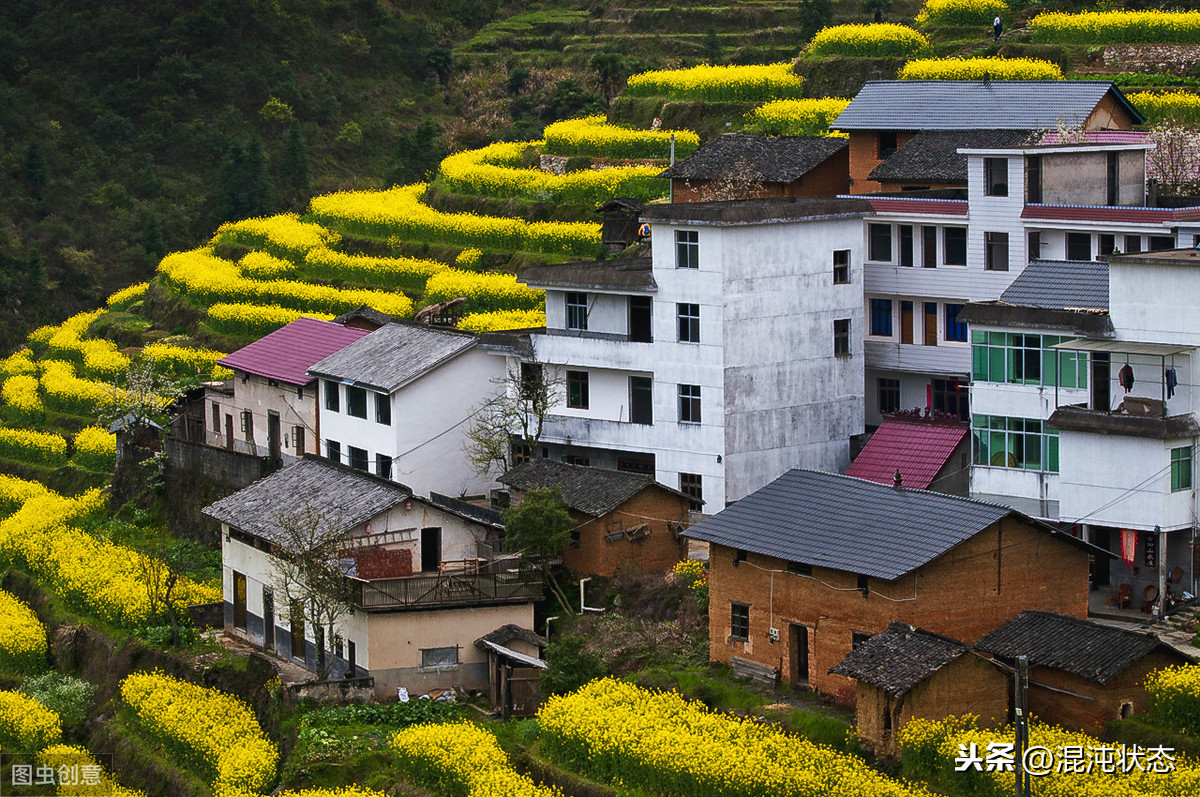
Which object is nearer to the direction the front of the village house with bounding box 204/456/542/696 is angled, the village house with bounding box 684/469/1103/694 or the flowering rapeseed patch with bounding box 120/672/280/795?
the flowering rapeseed patch

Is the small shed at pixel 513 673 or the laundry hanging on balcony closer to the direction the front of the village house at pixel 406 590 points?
the small shed

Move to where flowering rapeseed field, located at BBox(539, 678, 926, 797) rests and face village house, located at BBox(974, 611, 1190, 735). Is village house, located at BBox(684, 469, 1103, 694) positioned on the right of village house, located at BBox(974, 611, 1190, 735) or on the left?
left

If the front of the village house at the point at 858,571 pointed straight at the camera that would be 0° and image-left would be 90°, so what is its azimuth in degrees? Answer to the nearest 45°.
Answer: approximately 45°

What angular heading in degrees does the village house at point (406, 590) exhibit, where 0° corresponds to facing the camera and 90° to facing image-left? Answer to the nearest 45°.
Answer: approximately 45°

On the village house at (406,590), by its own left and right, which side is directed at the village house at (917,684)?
left

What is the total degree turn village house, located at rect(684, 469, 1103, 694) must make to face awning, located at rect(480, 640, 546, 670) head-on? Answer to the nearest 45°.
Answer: approximately 45° to its right

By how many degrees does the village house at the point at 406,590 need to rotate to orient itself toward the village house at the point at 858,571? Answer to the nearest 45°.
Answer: approximately 90° to its left

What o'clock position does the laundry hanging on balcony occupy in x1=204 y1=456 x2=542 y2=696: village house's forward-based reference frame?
The laundry hanging on balcony is roughly at 8 o'clock from the village house.

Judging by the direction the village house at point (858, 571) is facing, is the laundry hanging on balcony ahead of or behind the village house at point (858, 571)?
behind

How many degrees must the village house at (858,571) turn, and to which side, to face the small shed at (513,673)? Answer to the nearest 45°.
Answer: approximately 45° to its right
